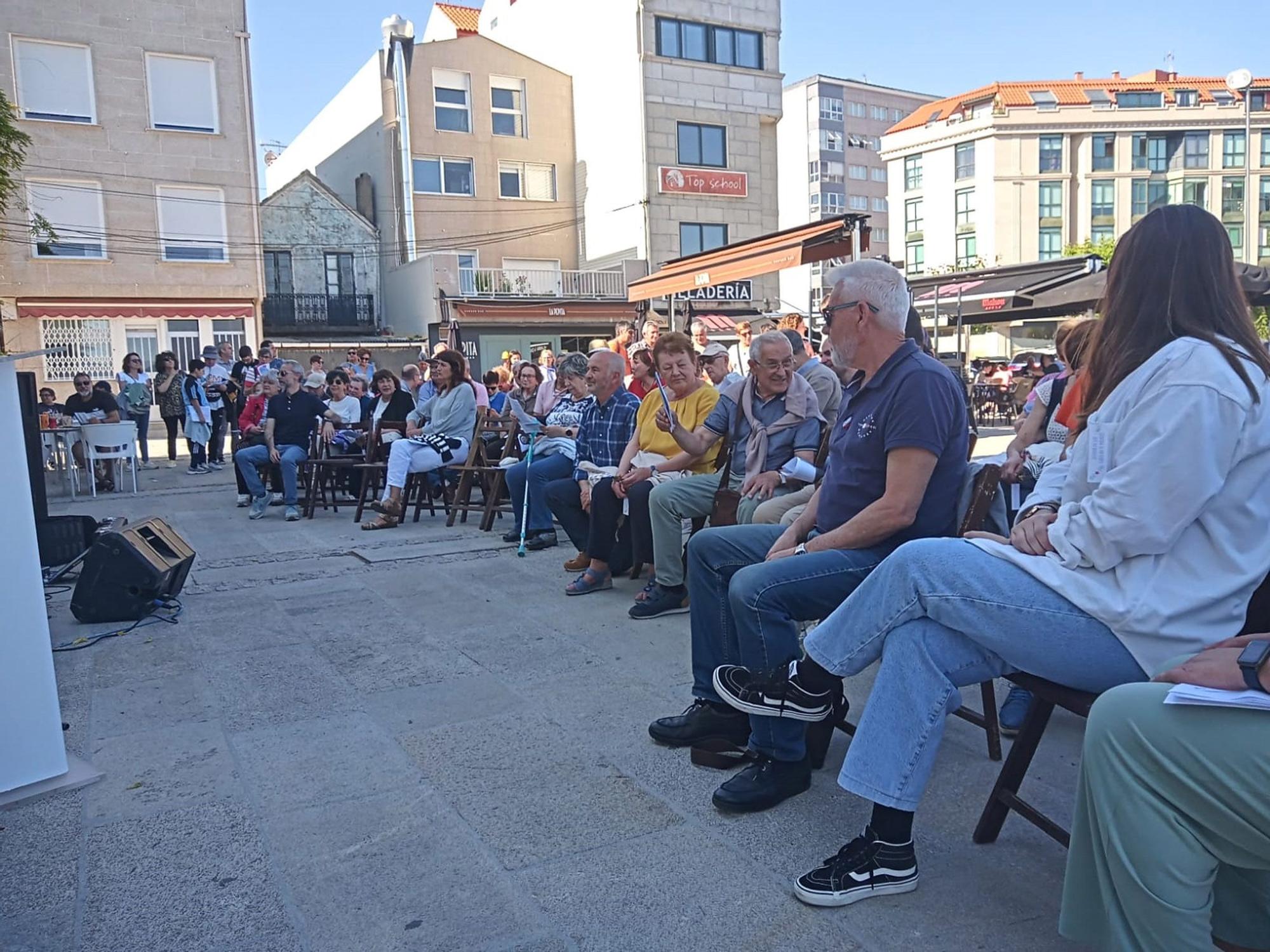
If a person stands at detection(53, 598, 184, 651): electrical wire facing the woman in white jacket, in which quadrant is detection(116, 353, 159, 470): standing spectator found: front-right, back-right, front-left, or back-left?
back-left

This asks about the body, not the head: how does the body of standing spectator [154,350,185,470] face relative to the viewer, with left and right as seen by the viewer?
facing the viewer

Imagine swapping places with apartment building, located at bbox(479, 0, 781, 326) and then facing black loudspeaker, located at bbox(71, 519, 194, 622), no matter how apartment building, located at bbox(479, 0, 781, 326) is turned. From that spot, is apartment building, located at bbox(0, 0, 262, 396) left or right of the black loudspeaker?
right

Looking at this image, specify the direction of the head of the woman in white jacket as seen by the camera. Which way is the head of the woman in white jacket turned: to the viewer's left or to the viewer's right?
to the viewer's left

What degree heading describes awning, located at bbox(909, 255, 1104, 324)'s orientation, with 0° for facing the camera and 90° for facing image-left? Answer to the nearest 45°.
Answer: approximately 45°

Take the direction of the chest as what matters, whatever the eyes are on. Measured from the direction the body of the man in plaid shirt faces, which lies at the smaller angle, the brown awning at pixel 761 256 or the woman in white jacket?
the woman in white jacket

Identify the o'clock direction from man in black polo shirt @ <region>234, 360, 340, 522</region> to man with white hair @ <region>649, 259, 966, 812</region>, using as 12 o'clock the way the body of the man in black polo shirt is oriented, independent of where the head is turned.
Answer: The man with white hair is roughly at 10 o'clock from the man in black polo shirt.

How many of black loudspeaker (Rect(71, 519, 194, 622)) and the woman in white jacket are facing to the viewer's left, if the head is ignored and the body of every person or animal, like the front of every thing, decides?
2

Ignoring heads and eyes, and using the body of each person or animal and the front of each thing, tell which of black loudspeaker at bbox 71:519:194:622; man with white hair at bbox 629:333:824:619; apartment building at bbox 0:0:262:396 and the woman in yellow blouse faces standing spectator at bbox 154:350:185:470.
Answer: the apartment building

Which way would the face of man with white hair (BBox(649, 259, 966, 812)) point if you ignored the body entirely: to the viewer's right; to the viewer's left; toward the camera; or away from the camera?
to the viewer's left

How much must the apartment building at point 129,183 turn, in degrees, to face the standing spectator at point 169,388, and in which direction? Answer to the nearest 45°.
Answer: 0° — it already faces them

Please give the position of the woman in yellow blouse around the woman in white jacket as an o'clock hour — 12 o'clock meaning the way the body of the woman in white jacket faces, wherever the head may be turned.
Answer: The woman in yellow blouse is roughly at 2 o'clock from the woman in white jacket.
